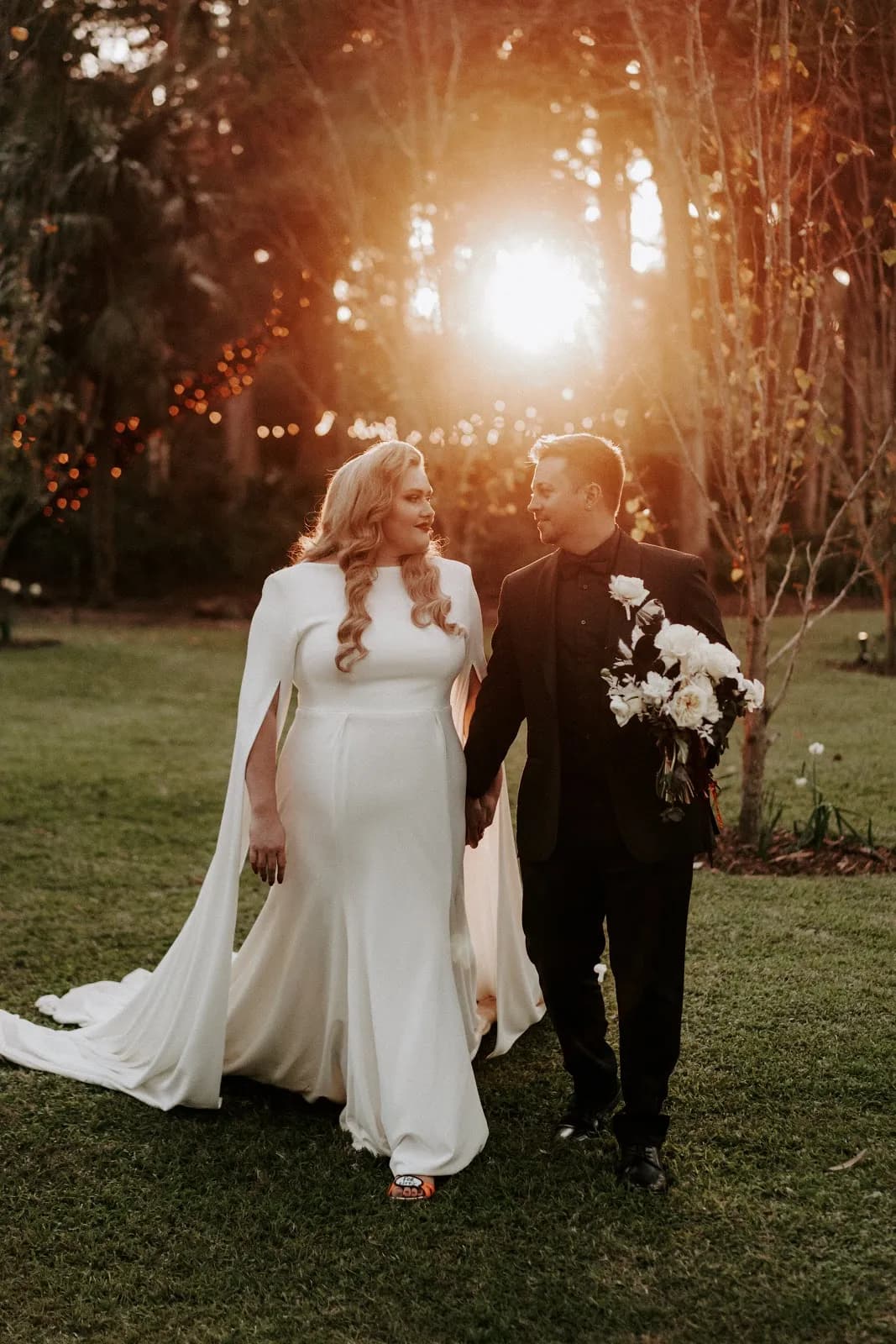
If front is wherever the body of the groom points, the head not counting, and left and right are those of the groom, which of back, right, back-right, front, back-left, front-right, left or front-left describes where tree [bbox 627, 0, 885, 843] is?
back

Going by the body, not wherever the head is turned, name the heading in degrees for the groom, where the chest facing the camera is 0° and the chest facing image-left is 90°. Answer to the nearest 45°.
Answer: approximately 0°

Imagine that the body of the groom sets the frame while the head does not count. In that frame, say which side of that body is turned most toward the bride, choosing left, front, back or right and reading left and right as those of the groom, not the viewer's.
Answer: right

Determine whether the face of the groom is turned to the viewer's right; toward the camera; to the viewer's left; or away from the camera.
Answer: to the viewer's left
